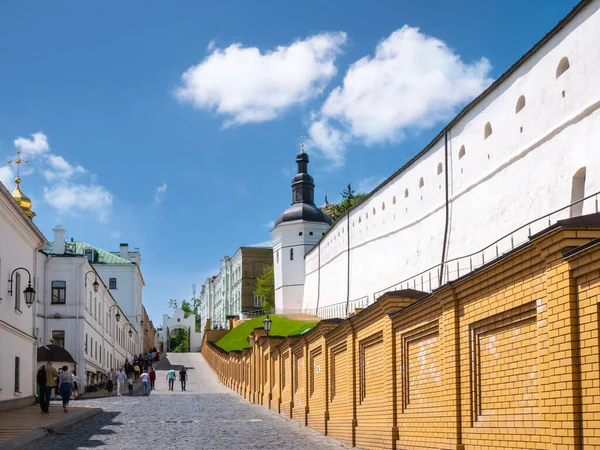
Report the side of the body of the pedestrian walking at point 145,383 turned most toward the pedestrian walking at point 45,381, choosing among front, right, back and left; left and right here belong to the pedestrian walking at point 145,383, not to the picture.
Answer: back

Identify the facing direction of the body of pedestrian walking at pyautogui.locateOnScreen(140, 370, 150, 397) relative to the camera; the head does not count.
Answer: away from the camera
